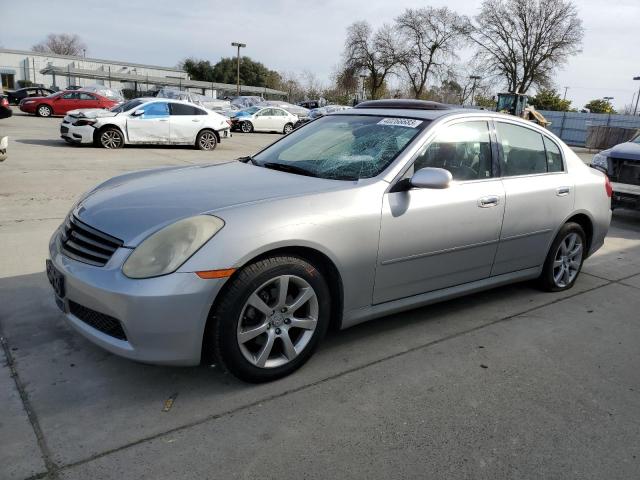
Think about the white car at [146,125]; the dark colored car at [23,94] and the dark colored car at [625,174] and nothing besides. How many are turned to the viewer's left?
2

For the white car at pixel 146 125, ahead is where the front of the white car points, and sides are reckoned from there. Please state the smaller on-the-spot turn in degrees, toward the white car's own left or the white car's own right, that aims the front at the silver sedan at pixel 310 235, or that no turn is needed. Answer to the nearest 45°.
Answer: approximately 90° to the white car's own left

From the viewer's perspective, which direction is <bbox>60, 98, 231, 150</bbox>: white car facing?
to the viewer's left

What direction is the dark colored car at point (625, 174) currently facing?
toward the camera

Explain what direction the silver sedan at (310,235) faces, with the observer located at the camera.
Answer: facing the viewer and to the left of the viewer

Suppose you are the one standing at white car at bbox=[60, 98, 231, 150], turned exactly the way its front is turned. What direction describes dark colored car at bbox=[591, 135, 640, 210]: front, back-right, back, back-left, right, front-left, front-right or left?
back-left

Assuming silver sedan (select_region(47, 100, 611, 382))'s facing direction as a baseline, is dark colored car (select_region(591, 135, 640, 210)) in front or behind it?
behind

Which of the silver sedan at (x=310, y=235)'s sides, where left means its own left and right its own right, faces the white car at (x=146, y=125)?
right

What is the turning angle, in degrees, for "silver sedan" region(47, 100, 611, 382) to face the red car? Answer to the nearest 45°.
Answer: approximately 90° to its right

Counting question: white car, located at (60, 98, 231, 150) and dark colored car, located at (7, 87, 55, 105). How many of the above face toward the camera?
0

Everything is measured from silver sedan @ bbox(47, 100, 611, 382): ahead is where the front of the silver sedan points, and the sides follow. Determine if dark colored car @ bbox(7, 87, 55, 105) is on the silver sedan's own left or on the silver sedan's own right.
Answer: on the silver sedan's own right

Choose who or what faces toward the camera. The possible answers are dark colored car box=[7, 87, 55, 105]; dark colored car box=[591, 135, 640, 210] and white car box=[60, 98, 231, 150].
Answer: dark colored car box=[591, 135, 640, 210]
